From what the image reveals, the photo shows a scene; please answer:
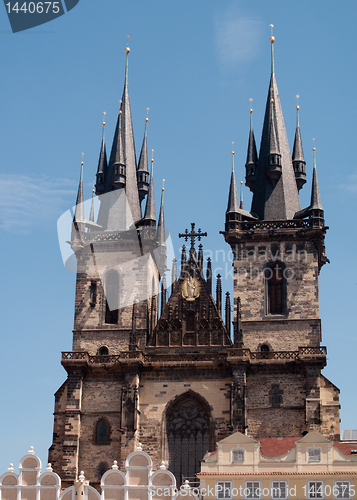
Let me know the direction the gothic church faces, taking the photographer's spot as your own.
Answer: facing the viewer
